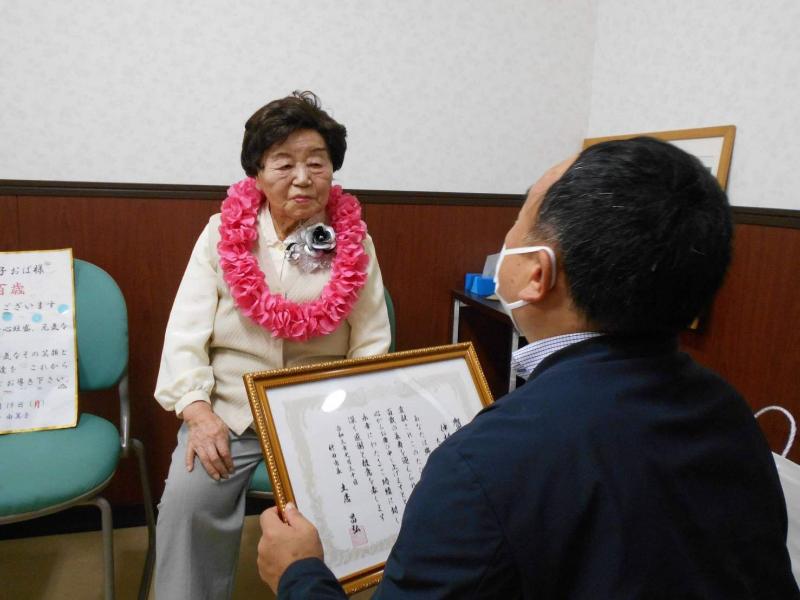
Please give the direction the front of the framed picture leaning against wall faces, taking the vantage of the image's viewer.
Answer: facing the viewer and to the left of the viewer

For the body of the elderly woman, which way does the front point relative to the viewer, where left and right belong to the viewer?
facing the viewer

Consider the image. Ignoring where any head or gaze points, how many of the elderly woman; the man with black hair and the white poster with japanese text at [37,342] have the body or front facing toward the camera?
2

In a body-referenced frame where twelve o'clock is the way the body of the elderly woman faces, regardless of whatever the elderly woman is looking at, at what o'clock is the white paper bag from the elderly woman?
The white paper bag is roughly at 10 o'clock from the elderly woman.

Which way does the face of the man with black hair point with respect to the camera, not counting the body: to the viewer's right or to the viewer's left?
to the viewer's left

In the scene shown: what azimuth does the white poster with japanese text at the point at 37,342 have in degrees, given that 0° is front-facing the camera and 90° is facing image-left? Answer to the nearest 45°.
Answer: approximately 0°

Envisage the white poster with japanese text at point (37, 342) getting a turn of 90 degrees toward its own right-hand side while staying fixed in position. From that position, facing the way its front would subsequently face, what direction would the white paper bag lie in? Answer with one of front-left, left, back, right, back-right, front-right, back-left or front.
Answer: back-left

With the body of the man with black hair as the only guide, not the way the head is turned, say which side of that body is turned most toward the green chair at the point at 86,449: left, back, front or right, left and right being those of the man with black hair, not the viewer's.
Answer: front

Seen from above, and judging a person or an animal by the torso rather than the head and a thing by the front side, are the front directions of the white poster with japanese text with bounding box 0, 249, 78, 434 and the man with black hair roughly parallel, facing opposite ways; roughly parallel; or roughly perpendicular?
roughly parallel, facing opposite ways
